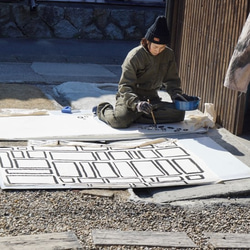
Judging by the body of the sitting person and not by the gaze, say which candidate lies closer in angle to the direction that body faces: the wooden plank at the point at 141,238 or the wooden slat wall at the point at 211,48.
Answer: the wooden plank

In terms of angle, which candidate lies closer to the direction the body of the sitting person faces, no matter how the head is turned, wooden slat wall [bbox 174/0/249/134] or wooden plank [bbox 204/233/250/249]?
the wooden plank

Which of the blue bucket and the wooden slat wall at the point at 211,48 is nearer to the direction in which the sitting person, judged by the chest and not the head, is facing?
the blue bucket
